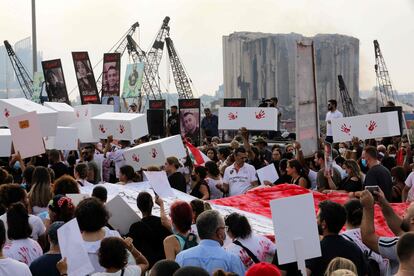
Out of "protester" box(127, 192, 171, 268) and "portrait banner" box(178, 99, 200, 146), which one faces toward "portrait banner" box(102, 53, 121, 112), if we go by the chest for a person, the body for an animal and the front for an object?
the protester

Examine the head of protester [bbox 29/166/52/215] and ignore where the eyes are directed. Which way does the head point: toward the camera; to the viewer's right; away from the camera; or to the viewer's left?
away from the camera

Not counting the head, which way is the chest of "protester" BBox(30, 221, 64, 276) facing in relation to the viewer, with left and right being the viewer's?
facing away from the viewer and to the right of the viewer

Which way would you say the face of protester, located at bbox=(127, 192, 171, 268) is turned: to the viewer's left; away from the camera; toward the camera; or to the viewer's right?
away from the camera

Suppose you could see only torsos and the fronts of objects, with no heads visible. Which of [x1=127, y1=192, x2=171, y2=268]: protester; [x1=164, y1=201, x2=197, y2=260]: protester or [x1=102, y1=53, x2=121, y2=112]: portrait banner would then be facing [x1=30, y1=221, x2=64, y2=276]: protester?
the portrait banner

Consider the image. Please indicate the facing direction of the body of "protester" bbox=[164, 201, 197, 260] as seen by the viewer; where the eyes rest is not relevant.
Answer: away from the camera

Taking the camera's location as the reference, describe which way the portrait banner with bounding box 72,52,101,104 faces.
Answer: facing the viewer

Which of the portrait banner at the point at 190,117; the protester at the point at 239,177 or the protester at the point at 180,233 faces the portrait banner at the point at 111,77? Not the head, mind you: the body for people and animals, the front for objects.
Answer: the protester at the point at 180,233

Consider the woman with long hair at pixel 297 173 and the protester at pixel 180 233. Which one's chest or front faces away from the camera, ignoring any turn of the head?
the protester

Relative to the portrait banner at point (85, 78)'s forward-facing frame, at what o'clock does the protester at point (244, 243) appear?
The protester is roughly at 12 o'clock from the portrait banner.

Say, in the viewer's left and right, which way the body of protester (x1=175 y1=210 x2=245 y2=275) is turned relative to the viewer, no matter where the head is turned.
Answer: facing away from the viewer and to the right of the viewer

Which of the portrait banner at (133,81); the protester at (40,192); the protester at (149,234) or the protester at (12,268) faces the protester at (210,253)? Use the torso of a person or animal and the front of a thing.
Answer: the portrait banner

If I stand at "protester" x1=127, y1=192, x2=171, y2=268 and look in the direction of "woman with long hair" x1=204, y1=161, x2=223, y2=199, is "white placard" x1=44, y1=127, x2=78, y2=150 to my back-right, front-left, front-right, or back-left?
front-left

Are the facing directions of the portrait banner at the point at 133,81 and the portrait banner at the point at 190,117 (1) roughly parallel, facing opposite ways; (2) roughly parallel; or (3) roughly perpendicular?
roughly parallel

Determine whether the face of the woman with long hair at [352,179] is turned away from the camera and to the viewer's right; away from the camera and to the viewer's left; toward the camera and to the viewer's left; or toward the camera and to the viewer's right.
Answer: toward the camera and to the viewer's left

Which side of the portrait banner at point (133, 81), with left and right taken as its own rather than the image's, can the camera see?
front

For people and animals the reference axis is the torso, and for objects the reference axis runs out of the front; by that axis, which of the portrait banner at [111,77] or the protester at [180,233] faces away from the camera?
the protester

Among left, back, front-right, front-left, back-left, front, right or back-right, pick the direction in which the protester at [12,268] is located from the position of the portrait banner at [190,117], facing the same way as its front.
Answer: front
